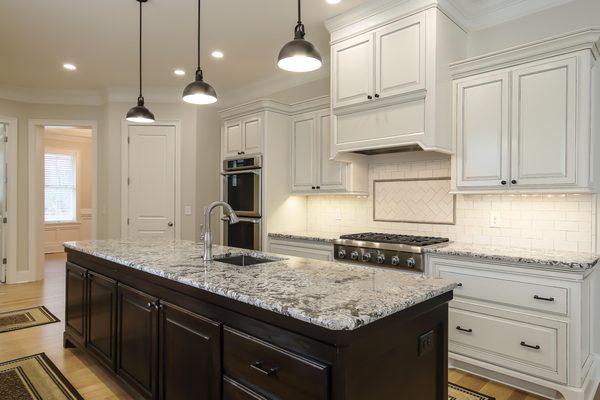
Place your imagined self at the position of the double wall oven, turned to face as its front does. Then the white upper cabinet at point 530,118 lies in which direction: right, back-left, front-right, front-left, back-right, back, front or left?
left

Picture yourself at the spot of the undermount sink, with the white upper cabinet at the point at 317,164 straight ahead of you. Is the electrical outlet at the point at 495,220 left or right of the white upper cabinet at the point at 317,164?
right

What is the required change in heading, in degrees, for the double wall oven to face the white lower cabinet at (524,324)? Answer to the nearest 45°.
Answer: approximately 90° to its left

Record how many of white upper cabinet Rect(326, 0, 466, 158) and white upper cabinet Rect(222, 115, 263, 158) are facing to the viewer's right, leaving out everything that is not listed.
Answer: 0

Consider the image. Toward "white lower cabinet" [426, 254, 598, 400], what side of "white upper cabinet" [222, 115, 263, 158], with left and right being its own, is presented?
left

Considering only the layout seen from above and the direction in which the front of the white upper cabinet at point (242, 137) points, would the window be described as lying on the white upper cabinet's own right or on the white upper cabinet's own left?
on the white upper cabinet's own right

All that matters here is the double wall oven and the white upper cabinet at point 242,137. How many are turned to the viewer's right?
0

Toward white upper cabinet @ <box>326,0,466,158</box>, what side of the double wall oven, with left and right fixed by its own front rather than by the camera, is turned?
left

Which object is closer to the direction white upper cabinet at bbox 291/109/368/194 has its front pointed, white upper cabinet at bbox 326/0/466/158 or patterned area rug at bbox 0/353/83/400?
the patterned area rug

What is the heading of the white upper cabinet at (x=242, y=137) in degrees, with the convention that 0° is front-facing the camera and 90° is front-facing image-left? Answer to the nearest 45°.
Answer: approximately 45°

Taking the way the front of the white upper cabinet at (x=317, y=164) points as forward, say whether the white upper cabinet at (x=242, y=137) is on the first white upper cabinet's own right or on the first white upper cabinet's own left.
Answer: on the first white upper cabinet's own right

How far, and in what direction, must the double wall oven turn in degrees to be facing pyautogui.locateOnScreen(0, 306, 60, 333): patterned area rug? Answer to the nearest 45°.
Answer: approximately 45° to its right

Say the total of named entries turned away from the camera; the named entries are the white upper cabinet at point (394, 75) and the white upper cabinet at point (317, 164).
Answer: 0

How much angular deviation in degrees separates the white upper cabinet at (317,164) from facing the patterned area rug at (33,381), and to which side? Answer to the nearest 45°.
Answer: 0° — it already faces it

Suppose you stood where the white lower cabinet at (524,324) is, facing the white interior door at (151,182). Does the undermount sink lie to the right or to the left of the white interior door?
left

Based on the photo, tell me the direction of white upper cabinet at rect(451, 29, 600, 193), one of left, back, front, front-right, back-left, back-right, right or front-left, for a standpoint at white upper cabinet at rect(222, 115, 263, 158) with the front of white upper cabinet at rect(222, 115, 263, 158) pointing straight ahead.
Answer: left

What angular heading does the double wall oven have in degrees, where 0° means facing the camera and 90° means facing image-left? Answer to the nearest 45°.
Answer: approximately 45°
